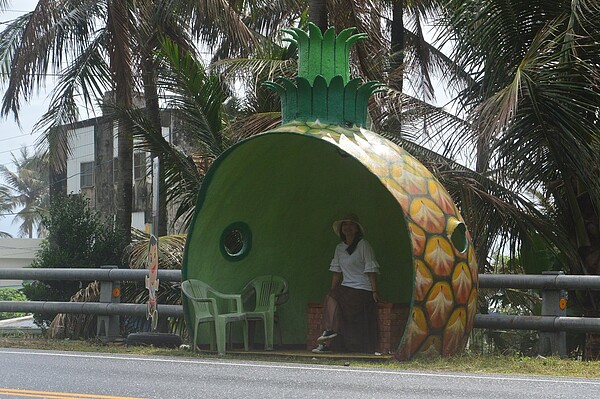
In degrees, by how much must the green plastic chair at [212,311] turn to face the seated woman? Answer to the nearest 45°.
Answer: approximately 45° to its left

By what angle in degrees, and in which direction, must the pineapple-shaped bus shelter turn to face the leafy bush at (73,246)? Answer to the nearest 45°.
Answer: approximately 90° to its right

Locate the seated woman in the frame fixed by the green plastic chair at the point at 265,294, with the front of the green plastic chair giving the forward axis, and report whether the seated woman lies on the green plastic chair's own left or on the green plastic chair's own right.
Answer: on the green plastic chair's own left

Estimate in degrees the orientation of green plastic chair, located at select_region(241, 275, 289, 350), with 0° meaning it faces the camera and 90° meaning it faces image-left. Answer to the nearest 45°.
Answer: approximately 45°

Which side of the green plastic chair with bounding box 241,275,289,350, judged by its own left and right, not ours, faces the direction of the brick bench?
left

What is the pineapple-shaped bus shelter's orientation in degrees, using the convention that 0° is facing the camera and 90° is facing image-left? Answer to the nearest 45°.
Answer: approximately 45°

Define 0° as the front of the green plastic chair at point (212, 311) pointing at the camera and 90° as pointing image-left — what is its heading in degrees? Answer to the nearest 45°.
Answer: approximately 315°
